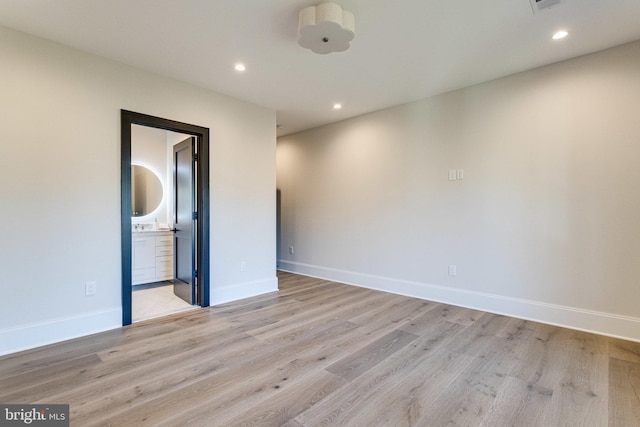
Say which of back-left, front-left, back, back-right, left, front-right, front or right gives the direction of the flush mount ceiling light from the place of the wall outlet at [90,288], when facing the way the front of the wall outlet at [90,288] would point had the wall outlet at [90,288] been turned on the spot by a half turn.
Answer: back-right

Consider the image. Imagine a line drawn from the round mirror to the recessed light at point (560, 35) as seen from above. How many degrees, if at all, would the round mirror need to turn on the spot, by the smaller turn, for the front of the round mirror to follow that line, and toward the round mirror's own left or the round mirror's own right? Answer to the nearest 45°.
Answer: approximately 45° to the round mirror's own left

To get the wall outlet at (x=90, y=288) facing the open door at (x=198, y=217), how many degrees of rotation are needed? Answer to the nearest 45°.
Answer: approximately 90° to its left

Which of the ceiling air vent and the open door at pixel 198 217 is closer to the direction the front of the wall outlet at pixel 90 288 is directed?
the ceiling air vent

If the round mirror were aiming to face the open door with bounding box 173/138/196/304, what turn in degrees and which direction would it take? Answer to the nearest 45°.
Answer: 0° — it already faces it

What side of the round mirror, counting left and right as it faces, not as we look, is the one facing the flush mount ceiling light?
front

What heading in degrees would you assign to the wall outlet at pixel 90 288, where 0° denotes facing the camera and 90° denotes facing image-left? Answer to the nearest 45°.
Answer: approximately 0°

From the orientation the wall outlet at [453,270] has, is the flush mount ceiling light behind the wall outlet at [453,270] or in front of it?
in front
